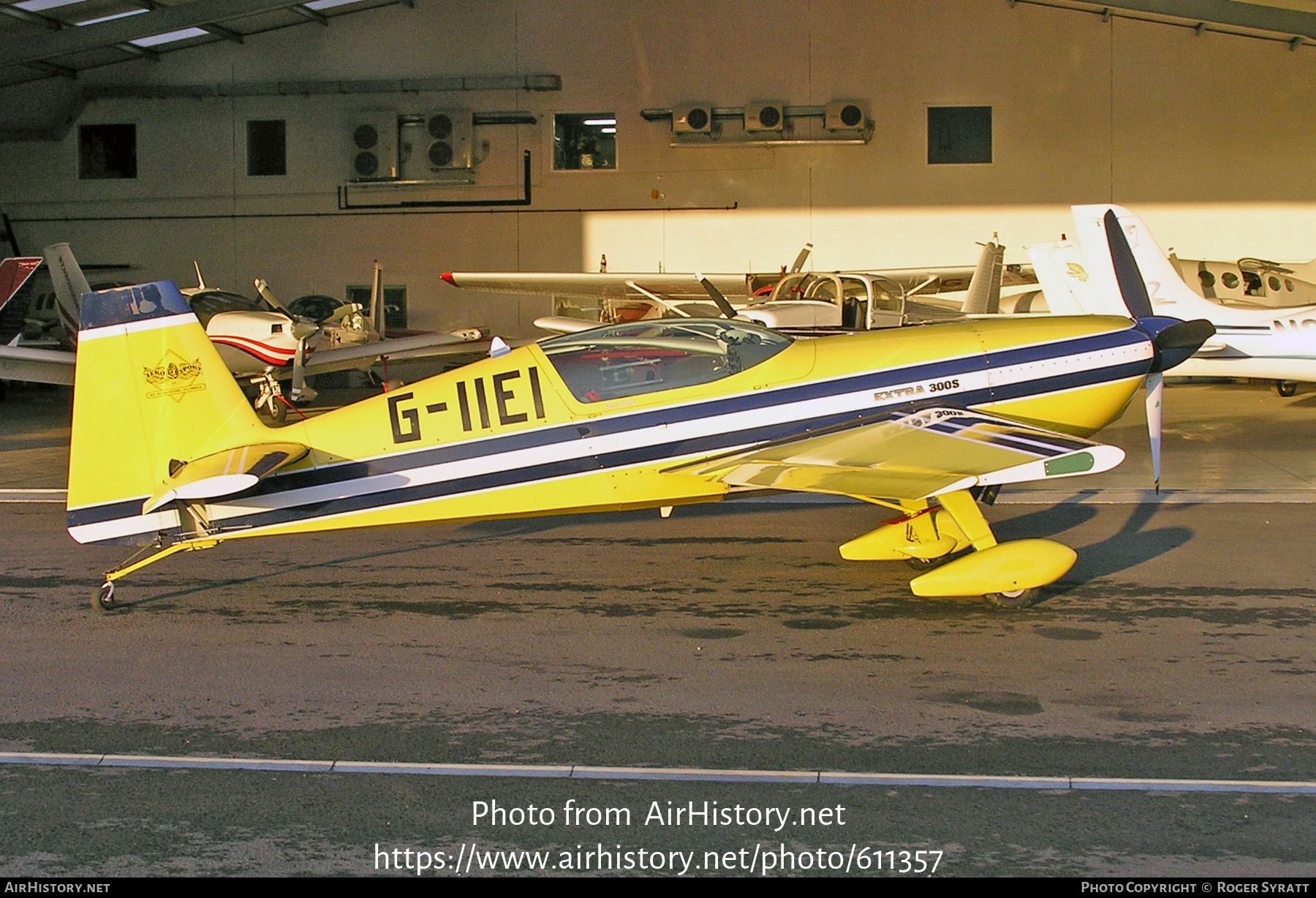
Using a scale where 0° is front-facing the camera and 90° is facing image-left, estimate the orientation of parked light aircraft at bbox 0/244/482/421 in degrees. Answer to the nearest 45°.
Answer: approximately 315°

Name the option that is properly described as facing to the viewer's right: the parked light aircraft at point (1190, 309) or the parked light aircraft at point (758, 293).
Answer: the parked light aircraft at point (1190, 309)

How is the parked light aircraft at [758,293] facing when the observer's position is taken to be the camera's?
facing the viewer and to the left of the viewer

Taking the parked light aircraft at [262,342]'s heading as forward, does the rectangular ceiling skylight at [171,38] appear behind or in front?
behind

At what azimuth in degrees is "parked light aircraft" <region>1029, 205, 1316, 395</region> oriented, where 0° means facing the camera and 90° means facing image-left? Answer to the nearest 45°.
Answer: approximately 270°

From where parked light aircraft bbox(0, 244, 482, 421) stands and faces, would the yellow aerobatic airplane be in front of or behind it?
in front

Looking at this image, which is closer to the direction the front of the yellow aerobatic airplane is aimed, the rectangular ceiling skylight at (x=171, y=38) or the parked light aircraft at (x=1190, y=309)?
the parked light aircraft

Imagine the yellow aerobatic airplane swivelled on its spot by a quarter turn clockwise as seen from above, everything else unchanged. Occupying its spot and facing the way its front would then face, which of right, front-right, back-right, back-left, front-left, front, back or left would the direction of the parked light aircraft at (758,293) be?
back

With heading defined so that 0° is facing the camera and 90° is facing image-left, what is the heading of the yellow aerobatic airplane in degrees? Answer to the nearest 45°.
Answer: approximately 270°

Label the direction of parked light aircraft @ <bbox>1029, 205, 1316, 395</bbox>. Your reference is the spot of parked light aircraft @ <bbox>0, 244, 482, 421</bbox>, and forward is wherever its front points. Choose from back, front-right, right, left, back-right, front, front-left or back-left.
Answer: front

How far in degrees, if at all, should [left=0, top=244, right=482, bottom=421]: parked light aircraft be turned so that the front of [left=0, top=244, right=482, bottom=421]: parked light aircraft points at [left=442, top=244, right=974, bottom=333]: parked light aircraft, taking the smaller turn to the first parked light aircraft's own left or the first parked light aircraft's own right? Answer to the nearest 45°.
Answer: approximately 45° to the first parked light aircraft's own left

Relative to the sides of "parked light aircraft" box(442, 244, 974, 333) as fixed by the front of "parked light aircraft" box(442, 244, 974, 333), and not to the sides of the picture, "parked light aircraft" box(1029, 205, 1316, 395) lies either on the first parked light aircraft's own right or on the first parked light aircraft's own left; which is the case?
on the first parked light aircraft's own left
